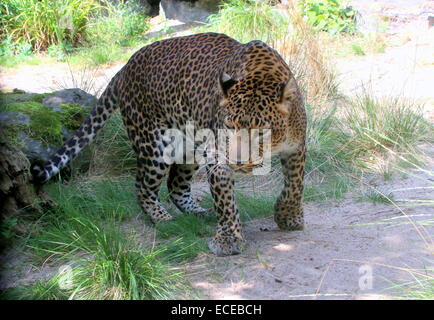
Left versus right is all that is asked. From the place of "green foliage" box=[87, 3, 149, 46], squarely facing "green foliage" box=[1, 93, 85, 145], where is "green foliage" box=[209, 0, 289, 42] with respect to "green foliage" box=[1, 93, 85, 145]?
left

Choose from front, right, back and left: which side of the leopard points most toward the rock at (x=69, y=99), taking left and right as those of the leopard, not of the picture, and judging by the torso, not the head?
back

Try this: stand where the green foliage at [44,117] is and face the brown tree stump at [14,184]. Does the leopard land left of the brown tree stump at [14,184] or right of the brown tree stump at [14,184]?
left

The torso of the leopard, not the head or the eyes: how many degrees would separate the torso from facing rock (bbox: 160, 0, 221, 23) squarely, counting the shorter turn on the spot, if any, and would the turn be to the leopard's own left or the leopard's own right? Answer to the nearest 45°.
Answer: approximately 135° to the leopard's own left

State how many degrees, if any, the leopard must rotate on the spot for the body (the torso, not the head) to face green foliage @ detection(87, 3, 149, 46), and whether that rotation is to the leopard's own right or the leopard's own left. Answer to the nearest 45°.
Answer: approximately 135° to the leopard's own left

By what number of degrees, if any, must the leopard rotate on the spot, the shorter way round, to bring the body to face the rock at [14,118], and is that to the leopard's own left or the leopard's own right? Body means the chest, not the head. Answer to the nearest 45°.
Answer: approximately 180°

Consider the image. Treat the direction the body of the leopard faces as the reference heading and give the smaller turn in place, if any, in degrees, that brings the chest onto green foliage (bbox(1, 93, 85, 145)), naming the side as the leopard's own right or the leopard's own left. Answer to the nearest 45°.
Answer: approximately 180°

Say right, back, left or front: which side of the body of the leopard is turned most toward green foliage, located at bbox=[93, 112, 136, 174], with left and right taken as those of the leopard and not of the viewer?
back

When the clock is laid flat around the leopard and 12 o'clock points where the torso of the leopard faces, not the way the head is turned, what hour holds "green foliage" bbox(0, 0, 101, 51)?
The green foliage is roughly at 7 o'clock from the leopard.

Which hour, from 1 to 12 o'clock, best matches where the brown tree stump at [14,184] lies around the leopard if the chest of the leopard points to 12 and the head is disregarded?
The brown tree stump is roughly at 4 o'clock from the leopard.

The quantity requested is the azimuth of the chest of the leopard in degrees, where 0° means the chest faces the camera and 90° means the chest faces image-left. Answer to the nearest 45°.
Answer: approximately 315°
